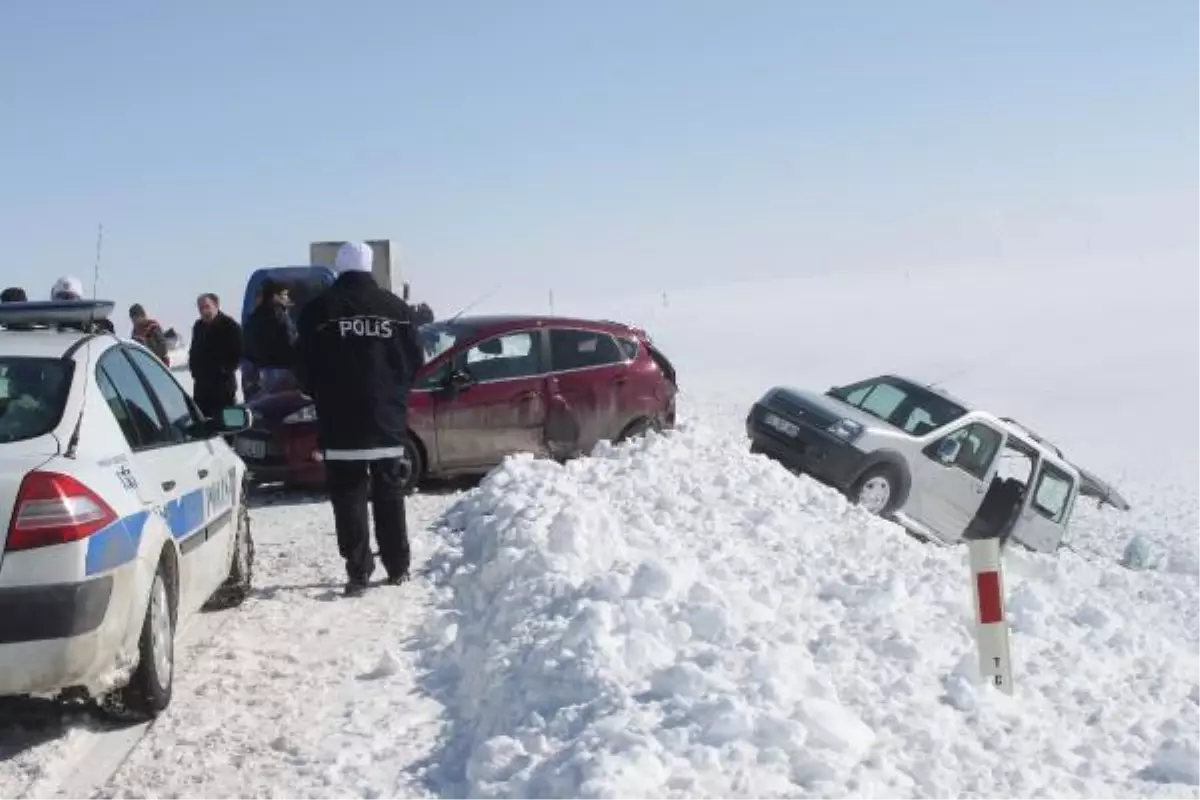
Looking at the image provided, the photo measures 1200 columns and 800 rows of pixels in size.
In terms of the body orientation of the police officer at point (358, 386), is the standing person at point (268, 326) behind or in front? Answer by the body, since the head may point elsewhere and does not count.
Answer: in front

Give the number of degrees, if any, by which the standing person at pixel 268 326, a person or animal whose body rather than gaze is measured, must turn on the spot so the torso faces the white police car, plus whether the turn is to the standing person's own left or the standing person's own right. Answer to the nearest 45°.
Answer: approximately 90° to the standing person's own right

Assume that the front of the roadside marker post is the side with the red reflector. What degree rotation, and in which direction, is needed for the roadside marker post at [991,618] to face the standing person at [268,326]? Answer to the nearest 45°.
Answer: approximately 135° to its right

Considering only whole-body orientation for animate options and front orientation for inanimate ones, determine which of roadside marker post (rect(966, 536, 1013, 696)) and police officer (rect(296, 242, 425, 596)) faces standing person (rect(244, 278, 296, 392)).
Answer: the police officer

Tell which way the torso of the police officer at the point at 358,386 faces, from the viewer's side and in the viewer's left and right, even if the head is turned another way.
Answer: facing away from the viewer

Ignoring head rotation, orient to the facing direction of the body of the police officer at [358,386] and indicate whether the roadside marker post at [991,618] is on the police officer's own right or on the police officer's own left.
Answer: on the police officer's own right

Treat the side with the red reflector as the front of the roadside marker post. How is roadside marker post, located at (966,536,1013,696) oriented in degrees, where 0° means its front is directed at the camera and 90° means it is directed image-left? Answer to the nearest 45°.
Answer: approximately 0°

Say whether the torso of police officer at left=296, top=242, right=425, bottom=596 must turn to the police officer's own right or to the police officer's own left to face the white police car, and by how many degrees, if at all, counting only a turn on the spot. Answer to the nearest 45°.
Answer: approximately 135° to the police officer's own left

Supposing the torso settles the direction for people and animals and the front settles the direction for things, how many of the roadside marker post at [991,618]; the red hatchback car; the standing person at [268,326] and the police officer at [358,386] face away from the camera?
1
